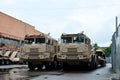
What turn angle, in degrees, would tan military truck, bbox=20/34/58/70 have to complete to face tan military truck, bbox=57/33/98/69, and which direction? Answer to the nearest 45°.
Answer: approximately 90° to its left

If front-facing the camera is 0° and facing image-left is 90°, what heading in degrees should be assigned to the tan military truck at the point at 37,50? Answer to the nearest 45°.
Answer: approximately 45°
